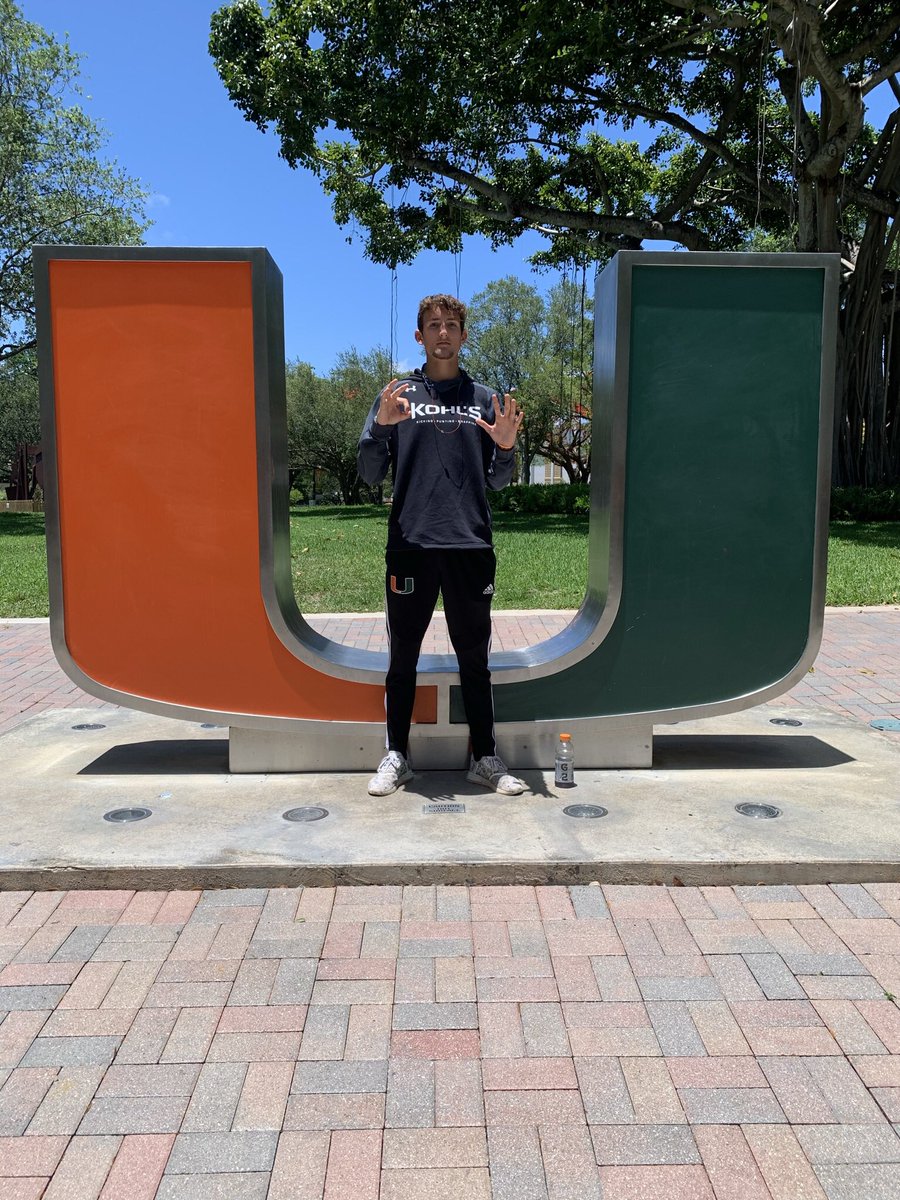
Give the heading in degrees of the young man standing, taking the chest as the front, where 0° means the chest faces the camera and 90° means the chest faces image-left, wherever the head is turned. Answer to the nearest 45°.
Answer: approximately 0°

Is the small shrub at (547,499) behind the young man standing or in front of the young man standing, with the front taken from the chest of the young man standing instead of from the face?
behind

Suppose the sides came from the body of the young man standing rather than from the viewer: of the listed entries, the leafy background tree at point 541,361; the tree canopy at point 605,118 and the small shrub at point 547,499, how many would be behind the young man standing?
3

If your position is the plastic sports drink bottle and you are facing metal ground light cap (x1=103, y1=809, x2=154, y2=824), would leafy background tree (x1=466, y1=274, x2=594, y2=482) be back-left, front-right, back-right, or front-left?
back-right

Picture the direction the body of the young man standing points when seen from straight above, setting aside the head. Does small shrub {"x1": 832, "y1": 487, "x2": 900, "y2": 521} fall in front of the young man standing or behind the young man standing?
behind

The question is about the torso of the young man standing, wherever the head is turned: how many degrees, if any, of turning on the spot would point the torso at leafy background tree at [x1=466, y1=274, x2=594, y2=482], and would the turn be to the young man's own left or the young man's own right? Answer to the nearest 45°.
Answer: approximately 180°

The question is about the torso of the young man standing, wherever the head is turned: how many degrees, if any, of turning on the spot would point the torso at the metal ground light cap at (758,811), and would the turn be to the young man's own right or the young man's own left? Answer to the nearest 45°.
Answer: approximately 90° to the young man's own left
